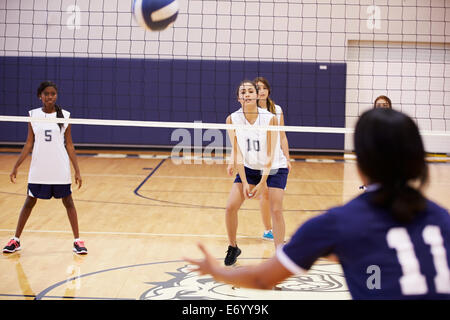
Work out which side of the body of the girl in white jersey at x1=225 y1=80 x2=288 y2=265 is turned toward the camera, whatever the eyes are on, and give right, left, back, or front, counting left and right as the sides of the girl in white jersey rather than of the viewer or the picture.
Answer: front

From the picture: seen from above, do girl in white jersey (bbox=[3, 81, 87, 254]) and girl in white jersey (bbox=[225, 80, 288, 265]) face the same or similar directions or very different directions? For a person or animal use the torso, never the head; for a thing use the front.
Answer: same or similar directions

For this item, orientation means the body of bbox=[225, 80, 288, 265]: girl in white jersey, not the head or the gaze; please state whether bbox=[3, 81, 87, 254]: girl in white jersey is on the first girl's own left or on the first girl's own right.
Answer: on the first girl's own right

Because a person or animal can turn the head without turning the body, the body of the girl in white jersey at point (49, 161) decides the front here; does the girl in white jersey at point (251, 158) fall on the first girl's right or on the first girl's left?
on the first girl's left

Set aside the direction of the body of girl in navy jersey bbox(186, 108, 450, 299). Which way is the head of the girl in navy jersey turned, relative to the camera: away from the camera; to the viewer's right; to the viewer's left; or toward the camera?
away from the camera

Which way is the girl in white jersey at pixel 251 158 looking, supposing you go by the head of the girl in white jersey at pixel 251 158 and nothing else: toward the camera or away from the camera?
toward the camera

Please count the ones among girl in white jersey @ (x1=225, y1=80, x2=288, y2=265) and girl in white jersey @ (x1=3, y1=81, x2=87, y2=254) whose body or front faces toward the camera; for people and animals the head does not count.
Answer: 2

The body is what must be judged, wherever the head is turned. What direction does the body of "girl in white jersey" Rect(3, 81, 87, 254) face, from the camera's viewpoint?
toward the camera
